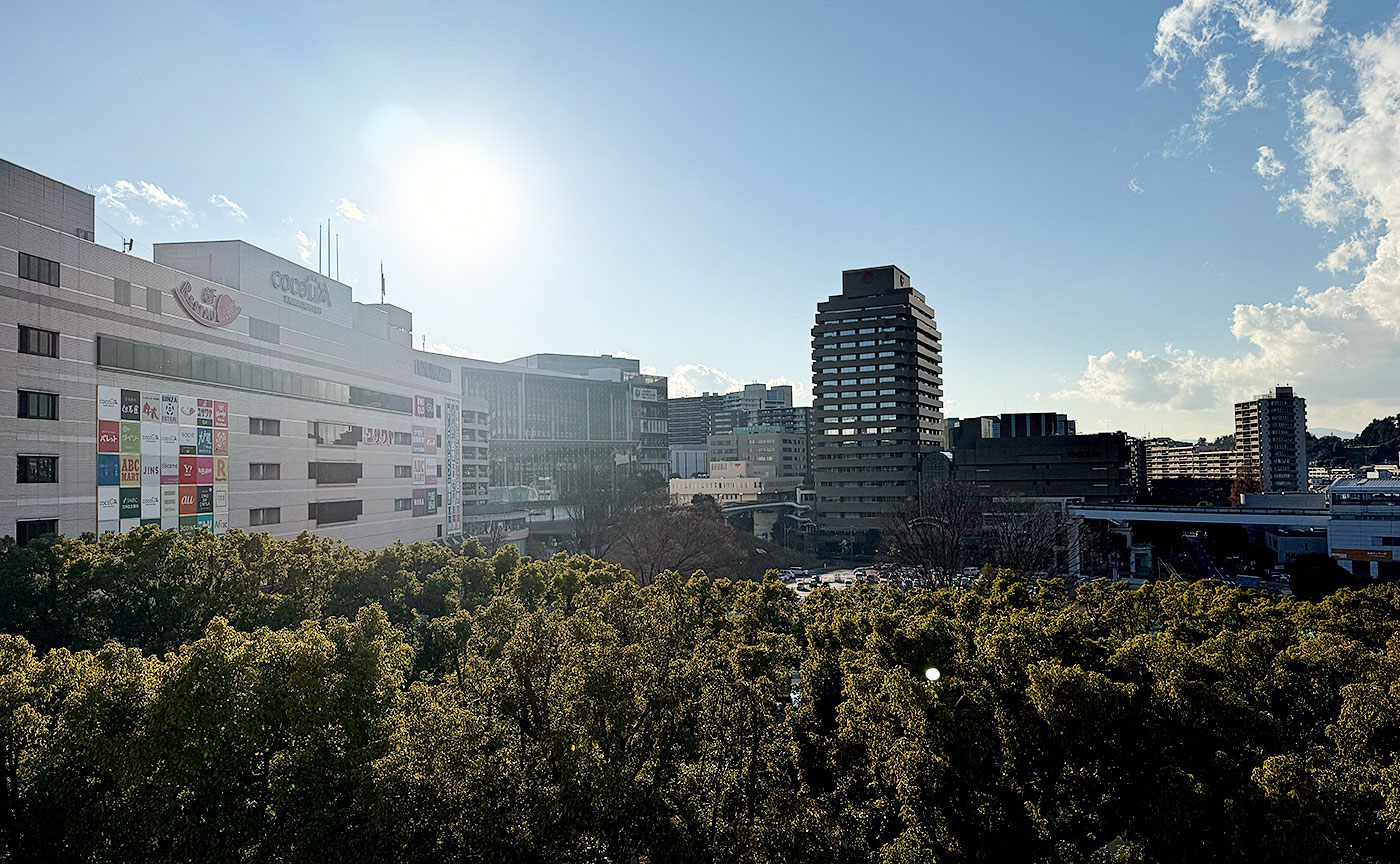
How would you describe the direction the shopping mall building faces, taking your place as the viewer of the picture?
facing the viewer and to the right of the viewer
